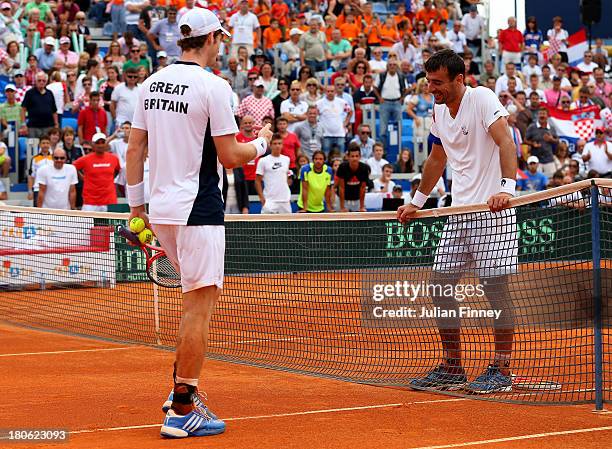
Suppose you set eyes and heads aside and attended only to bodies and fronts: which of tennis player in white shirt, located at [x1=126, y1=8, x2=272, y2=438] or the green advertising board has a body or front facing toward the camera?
the green advertising board

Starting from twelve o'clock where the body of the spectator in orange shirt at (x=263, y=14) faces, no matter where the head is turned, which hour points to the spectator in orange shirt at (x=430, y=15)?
the spectator in orange shirt at (x=430, y=15) is roughly at 8 o'clock from the spectator in orange shirt at (x=263, y=14).

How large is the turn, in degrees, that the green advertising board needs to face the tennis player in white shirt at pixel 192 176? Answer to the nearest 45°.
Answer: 0° — it already faces them

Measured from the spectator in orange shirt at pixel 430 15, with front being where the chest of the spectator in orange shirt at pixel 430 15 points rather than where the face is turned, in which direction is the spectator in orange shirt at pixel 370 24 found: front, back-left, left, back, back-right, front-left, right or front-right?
front-right

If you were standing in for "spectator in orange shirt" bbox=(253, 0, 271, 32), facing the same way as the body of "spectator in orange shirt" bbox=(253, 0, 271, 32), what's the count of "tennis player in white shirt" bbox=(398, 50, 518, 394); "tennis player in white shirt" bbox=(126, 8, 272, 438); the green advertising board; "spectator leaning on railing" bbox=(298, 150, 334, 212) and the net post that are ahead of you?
5

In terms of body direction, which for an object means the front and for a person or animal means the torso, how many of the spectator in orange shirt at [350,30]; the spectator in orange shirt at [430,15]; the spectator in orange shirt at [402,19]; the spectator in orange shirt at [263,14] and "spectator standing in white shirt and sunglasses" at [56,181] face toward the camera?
5

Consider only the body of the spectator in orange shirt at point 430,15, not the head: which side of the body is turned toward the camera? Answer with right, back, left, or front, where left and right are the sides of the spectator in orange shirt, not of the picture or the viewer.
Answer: front

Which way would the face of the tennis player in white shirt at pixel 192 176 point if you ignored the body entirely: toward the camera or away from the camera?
away from the camera

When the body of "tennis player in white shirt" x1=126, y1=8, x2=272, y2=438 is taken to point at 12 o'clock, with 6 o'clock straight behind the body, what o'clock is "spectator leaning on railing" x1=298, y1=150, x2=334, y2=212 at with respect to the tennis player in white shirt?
The spectator leaning on railing is roughly at 11 o'clock from the tennis player in white shirt.

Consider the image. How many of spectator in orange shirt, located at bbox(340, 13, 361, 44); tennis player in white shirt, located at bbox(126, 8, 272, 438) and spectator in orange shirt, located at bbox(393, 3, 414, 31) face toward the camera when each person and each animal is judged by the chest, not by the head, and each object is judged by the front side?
2

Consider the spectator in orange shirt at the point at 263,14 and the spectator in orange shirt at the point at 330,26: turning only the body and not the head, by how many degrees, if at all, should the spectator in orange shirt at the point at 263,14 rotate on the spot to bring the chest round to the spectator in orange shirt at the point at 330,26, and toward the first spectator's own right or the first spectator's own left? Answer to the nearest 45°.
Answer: approximately 90° to the first spectator's own left

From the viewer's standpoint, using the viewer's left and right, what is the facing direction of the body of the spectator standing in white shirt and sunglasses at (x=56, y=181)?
facing the viewer

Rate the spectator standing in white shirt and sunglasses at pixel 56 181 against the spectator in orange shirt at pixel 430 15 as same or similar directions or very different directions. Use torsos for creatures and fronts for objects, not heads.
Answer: same or similar directions

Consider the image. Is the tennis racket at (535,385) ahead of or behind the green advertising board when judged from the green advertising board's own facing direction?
ahead

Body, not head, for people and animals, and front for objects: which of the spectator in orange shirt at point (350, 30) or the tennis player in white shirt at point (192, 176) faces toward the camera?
the spectator in orange shirt

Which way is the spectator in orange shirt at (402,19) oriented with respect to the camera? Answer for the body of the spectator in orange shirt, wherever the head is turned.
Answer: toward the camera

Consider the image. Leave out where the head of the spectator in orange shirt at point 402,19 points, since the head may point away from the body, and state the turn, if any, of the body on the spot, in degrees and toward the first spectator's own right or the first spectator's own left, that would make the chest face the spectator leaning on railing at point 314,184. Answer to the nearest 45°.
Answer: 0° — they already face them

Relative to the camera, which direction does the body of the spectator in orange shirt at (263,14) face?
toward the camera

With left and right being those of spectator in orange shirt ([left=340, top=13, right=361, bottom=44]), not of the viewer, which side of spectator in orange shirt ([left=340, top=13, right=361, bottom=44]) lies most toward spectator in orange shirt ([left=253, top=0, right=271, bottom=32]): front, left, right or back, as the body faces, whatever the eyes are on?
right

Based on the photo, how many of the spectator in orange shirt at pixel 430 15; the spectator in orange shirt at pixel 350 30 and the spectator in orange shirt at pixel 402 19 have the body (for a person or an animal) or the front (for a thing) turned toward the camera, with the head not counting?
3
